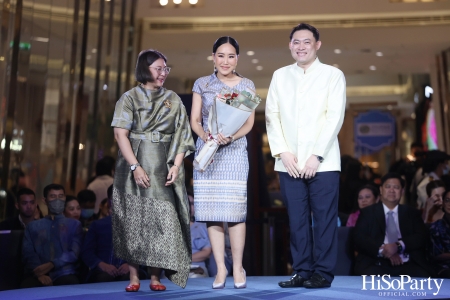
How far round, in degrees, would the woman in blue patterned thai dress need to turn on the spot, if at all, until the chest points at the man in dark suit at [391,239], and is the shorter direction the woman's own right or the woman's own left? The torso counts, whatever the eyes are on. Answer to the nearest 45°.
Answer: approximately 135° to the woman's own left

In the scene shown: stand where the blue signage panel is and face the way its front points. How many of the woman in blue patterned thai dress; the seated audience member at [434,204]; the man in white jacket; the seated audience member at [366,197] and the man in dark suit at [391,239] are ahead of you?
5

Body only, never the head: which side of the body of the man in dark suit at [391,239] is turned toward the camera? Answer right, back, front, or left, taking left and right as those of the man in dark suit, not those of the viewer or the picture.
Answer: front

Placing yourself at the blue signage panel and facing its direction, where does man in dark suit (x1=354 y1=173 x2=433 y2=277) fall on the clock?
The man in dark suit is roughly at 12 o'clock from the blue signage panel.

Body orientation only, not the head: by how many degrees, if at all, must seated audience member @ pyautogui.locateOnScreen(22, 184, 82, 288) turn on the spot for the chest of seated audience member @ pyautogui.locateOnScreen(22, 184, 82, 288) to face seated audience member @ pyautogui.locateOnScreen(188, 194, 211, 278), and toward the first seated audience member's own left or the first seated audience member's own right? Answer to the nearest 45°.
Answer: approximately 90° to the first seated audience member's own left

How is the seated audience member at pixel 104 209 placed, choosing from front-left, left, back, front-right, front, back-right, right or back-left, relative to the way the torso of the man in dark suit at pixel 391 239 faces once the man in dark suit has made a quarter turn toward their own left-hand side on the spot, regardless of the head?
back

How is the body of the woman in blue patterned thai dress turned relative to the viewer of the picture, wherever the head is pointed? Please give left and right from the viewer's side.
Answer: facing the viewer
